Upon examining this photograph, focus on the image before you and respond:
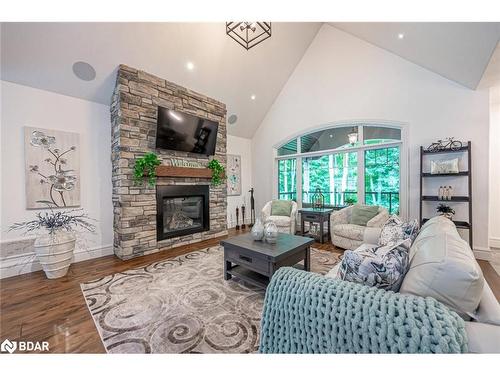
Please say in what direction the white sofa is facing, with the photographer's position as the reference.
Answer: facing to the left of the viewer

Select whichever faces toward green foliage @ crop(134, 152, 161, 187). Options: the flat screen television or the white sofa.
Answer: the white sofa

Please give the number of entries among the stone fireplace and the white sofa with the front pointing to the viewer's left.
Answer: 1

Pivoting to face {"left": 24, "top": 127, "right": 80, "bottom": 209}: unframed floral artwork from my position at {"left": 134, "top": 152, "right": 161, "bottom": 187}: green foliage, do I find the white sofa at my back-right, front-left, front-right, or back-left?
back-left

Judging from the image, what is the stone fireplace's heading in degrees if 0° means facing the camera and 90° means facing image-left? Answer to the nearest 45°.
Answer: approximately 315°

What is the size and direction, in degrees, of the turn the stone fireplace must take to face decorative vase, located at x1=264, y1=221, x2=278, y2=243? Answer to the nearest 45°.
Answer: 0° — it already faces it

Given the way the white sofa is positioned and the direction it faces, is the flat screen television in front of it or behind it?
in front

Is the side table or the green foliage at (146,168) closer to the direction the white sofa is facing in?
the green foliage

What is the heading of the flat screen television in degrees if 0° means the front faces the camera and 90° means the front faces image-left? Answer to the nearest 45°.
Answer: approximately 315°

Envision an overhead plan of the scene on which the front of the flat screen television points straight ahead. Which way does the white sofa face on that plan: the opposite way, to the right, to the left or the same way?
the opposite way

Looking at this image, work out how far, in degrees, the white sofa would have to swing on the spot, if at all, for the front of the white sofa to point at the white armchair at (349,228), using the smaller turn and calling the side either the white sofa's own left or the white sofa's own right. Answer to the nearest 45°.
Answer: approximately 90° to the white sofa's own right
